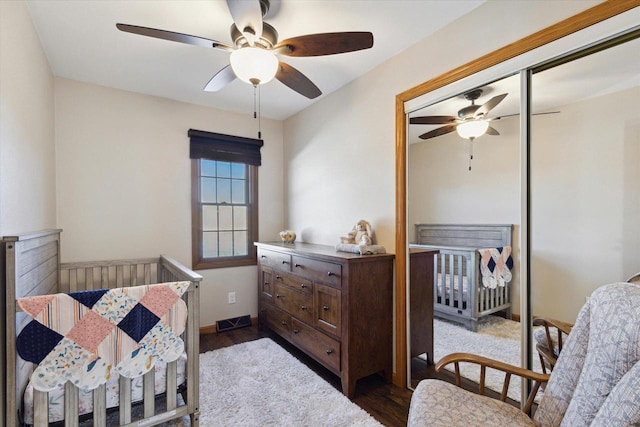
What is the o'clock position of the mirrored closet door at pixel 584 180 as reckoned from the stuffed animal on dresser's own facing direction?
The mirrored closet door is roughly at 9 o'clock from the stuffed animal on dresser.

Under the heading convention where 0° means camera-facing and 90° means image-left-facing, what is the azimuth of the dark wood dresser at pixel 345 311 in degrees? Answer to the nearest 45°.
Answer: approximately 45°

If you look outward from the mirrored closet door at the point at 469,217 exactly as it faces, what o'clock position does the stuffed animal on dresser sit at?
The stuffed animal on dresser is roughly at 2 o'clock from the mirrored closet door.

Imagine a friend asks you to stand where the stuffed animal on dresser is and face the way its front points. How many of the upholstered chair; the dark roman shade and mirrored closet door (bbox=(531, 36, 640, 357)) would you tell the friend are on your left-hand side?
2

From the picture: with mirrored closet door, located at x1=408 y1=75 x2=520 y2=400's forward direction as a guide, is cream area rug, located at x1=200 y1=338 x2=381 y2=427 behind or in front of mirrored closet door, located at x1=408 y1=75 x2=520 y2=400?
in front

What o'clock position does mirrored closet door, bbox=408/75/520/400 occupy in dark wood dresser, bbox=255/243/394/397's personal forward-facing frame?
The mirrored closet door is roughly at 8 o'clock from the dark wood dresser.

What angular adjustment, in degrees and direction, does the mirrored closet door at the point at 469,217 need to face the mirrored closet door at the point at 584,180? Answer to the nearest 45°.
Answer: approximately 90° to its left

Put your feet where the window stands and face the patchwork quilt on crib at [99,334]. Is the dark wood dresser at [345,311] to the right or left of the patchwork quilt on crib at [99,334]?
left

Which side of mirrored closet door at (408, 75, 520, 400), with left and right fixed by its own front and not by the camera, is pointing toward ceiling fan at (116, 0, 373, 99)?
front

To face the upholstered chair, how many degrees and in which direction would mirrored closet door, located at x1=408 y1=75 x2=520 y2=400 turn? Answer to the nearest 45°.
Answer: approximately 90° to its left

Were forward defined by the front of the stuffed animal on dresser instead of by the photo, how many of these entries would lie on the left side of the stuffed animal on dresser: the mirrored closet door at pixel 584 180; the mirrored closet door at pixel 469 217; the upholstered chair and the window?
3

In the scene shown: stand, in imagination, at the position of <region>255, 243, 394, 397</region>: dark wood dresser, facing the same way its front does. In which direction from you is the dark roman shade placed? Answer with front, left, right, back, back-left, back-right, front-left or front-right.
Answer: right

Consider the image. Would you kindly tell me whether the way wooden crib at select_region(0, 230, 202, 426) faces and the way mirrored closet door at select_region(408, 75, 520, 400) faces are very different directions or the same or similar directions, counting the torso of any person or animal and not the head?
very different directions

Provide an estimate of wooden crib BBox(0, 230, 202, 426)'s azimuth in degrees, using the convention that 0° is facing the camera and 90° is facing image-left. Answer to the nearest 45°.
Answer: approximately 270°
